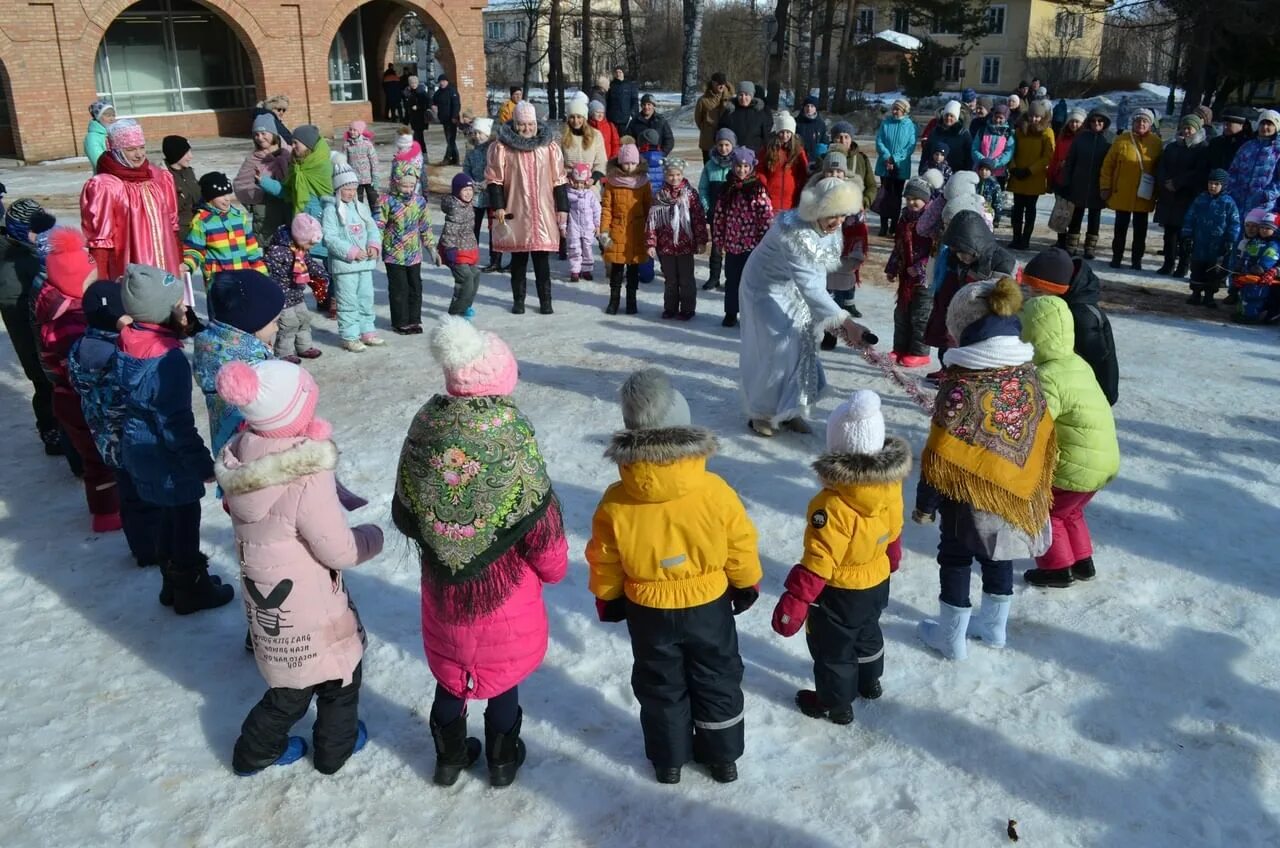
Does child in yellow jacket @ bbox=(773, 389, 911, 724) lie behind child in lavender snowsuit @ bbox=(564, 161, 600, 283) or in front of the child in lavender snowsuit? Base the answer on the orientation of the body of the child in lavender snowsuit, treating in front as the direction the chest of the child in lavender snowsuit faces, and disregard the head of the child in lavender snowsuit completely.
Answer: in front

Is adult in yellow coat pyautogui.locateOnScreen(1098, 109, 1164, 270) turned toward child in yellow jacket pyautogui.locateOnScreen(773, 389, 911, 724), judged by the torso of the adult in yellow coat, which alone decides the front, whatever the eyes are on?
yes

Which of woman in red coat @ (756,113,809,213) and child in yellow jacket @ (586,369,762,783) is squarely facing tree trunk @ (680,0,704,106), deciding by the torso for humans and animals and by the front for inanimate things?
the child in yellow jacket

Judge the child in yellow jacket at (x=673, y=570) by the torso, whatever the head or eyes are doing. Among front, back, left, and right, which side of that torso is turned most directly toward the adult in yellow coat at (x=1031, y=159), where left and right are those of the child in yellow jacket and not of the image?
front

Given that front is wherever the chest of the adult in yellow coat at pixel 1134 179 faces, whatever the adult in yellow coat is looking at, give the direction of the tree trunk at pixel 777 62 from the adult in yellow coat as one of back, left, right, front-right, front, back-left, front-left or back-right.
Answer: back-right

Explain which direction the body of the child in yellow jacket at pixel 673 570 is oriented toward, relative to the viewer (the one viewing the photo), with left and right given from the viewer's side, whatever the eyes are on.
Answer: facing away from the viewer

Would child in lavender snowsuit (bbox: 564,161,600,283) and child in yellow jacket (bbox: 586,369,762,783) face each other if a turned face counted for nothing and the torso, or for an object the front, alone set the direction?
yes

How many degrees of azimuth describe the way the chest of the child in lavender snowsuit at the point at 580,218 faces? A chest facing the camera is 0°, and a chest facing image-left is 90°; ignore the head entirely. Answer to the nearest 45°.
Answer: approximately 0°

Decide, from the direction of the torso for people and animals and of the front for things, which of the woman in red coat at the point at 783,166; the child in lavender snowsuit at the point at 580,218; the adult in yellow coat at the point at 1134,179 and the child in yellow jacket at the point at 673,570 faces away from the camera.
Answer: the child in yellow jacket

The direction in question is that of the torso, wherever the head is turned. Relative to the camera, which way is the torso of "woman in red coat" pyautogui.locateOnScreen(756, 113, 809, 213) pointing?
toward the camera

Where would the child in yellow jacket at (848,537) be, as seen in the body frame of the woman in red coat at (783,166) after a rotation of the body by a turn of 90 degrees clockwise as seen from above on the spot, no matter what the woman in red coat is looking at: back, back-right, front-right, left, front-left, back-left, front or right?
left

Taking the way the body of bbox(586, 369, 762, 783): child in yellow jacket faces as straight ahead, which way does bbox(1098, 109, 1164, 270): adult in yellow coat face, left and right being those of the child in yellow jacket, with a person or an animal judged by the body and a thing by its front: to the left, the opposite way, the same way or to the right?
the opposite way

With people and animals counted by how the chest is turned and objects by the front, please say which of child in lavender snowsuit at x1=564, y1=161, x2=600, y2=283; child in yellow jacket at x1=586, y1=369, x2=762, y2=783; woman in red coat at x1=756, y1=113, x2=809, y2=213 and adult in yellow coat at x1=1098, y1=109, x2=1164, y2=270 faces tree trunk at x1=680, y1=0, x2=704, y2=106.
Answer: the child in yellow jacket

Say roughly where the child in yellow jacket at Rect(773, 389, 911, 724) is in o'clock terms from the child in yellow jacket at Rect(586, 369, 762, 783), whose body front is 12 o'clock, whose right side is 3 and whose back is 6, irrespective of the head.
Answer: the child in yellow jacket at Rect(773, 389, 911, 724) is roughly at 2 o'clock from the child in yellow jacket at Rect(586, 369, 762, 783).

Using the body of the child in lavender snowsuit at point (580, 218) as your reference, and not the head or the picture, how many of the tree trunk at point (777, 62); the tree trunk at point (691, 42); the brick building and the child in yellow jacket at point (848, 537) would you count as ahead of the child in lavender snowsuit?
1

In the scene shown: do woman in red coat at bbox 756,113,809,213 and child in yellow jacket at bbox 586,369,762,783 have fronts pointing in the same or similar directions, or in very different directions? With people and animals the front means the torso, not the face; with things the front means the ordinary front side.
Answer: very different directions
